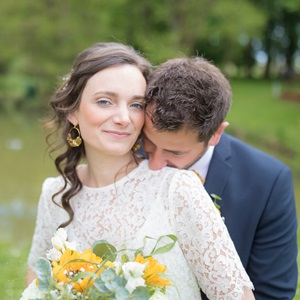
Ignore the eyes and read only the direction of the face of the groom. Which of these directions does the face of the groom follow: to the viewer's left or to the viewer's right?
to the viewer's left

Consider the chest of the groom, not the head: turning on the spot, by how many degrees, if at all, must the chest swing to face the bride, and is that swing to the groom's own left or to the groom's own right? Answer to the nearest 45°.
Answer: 0° — they already face them

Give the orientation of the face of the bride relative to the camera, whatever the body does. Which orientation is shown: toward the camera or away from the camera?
toward the camera

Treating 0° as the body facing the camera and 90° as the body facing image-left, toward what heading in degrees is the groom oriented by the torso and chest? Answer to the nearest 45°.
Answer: approximately 45°
